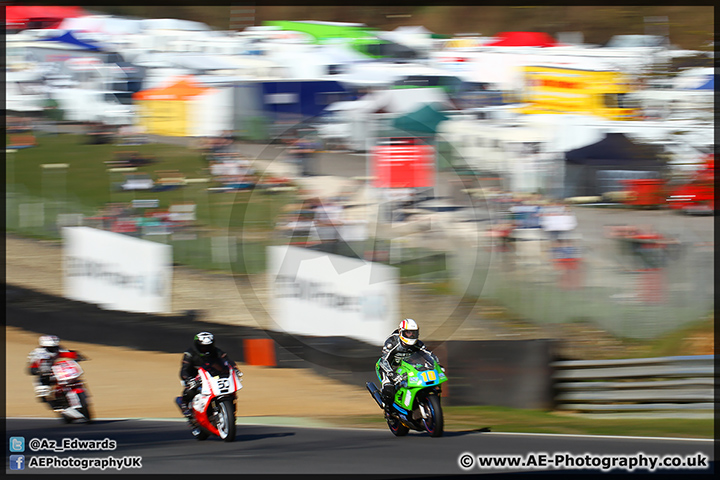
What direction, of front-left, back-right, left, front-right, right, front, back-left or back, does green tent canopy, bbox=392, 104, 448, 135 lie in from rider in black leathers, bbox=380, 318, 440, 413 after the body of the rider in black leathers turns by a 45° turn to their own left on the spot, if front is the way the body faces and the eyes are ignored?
left

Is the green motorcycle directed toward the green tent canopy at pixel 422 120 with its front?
no

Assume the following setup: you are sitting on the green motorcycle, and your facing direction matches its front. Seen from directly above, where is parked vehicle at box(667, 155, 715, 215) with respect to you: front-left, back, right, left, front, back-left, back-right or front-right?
left

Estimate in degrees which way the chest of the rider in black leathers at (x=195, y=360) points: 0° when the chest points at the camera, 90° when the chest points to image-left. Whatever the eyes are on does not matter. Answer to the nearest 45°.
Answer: approximately 315°

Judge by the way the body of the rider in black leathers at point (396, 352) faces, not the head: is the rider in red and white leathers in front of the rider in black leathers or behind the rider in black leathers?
behind

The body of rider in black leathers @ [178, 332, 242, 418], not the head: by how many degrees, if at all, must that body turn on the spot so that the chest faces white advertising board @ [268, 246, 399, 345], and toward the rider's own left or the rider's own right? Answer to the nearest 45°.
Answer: approximately 90° to the rider's own left

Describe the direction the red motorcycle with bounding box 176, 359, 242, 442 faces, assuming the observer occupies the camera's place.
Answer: facing the viewer and to the right of the viewer

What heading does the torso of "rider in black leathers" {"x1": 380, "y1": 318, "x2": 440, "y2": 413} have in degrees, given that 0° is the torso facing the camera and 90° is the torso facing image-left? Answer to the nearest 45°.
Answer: approximately 315°

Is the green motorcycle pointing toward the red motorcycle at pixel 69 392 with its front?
no

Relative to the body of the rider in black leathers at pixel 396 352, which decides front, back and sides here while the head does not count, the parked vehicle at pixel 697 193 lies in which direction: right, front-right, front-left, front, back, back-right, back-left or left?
left
